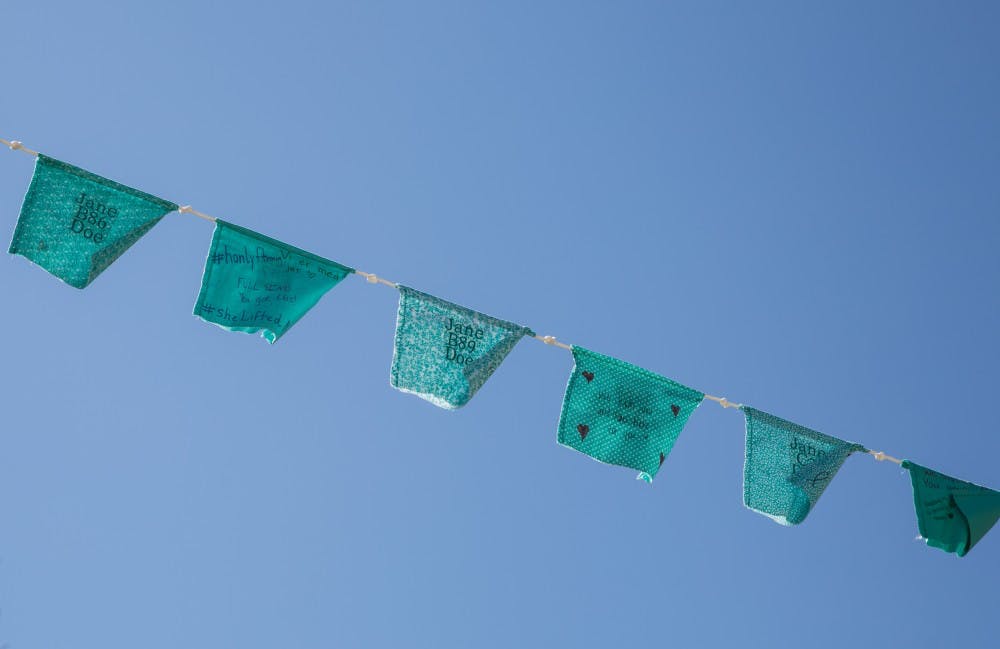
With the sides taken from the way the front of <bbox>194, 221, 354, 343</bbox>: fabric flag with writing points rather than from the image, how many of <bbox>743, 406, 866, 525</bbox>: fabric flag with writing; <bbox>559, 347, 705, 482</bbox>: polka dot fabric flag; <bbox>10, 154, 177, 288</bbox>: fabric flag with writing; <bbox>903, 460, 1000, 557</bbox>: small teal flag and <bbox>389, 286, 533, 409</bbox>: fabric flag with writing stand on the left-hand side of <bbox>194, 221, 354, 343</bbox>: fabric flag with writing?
4

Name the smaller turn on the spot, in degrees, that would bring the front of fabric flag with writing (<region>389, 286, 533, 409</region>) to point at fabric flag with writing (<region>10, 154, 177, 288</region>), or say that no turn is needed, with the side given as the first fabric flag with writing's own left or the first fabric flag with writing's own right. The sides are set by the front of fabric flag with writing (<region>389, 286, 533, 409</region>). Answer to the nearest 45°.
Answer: approximately 90° to the first fabric flag with writing's own right

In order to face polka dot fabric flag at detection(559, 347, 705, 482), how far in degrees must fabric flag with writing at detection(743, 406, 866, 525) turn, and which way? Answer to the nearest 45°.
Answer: approximately 45° to its right

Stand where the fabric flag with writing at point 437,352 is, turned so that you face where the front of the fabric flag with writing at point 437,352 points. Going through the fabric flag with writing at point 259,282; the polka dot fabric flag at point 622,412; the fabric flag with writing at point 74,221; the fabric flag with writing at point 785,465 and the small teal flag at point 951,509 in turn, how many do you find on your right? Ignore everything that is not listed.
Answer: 2

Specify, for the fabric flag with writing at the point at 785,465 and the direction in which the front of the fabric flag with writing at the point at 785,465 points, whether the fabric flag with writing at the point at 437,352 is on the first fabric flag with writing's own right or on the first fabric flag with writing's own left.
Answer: on the first fabric flag with writing's own right

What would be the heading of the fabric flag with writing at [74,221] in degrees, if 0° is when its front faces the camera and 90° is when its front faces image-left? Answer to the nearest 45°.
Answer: approximately 0°

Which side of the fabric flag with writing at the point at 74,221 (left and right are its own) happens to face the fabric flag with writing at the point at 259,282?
left

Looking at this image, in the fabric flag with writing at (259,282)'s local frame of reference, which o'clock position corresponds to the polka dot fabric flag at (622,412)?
The polka dot fabric flag is roughly at 9 o'clock from the fabric flag with writing.
